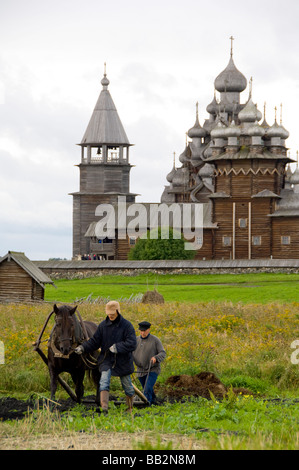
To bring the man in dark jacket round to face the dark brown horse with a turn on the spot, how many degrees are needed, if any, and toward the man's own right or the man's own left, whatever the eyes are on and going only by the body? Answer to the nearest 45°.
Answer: approximately 90° to the man's own right

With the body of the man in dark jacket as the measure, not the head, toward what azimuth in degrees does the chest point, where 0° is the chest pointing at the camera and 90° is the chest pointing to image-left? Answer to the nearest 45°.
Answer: approximately 45°

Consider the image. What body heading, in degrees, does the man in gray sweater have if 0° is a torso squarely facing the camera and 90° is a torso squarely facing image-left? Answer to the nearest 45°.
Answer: approximately 45°

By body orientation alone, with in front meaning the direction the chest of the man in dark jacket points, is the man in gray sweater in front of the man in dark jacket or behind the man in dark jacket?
behind

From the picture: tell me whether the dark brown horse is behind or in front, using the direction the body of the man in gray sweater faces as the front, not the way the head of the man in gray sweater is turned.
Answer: in front

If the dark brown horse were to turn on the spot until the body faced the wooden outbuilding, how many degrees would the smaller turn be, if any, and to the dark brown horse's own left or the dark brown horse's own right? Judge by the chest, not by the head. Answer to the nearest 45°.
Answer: approximately 135° to the dark brown horse's own right

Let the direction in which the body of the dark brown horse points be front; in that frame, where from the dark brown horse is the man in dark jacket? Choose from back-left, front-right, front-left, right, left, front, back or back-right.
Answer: left
